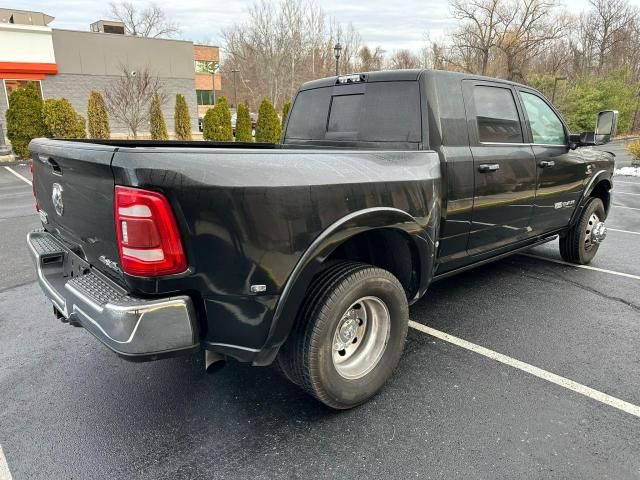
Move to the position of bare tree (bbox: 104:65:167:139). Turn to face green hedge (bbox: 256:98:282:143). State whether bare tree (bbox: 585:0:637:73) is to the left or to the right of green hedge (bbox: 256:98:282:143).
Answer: left

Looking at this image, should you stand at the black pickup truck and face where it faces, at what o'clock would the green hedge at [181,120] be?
The green hedge is roughly at 10 o'clock from the black pickup truck.

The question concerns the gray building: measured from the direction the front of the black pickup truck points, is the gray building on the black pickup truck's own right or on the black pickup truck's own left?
on the black pickup truck's own left

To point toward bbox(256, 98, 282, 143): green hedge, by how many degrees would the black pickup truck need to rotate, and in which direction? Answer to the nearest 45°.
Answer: approximately 45° to its left

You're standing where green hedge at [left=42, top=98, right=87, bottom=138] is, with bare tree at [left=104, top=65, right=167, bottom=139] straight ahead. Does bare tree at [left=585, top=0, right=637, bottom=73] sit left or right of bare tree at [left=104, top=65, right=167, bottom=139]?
right

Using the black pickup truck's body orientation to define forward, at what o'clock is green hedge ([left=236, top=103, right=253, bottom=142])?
The green hedge is roughly at 10 o'clock from the black pickup truck.

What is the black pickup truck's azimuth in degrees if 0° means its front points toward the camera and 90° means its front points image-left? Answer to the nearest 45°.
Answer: approximately 225°

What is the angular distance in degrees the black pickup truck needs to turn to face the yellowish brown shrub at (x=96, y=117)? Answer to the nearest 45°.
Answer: approximately 90° to its left

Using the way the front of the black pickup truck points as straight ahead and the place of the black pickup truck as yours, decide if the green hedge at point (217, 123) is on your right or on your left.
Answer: on your left

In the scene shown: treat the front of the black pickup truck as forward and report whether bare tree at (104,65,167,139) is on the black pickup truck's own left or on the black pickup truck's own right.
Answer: on the black pickup truck's own left

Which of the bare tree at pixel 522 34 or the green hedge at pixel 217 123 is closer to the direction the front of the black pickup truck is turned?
the bare tree

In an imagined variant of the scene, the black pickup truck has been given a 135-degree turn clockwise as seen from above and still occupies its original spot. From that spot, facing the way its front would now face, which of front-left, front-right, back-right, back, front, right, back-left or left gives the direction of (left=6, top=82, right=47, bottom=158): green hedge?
back-right

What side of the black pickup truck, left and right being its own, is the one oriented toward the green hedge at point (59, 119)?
left
